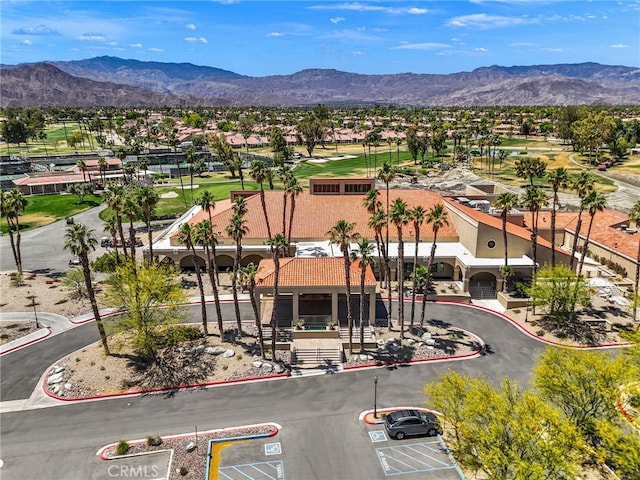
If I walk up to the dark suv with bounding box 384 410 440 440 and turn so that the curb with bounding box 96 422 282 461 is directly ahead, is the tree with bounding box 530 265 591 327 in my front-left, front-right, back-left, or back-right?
back-right

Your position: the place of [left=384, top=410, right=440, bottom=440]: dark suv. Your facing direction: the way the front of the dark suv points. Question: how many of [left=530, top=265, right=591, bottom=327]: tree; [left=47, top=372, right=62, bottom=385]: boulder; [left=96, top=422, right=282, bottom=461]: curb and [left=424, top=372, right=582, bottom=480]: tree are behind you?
2
